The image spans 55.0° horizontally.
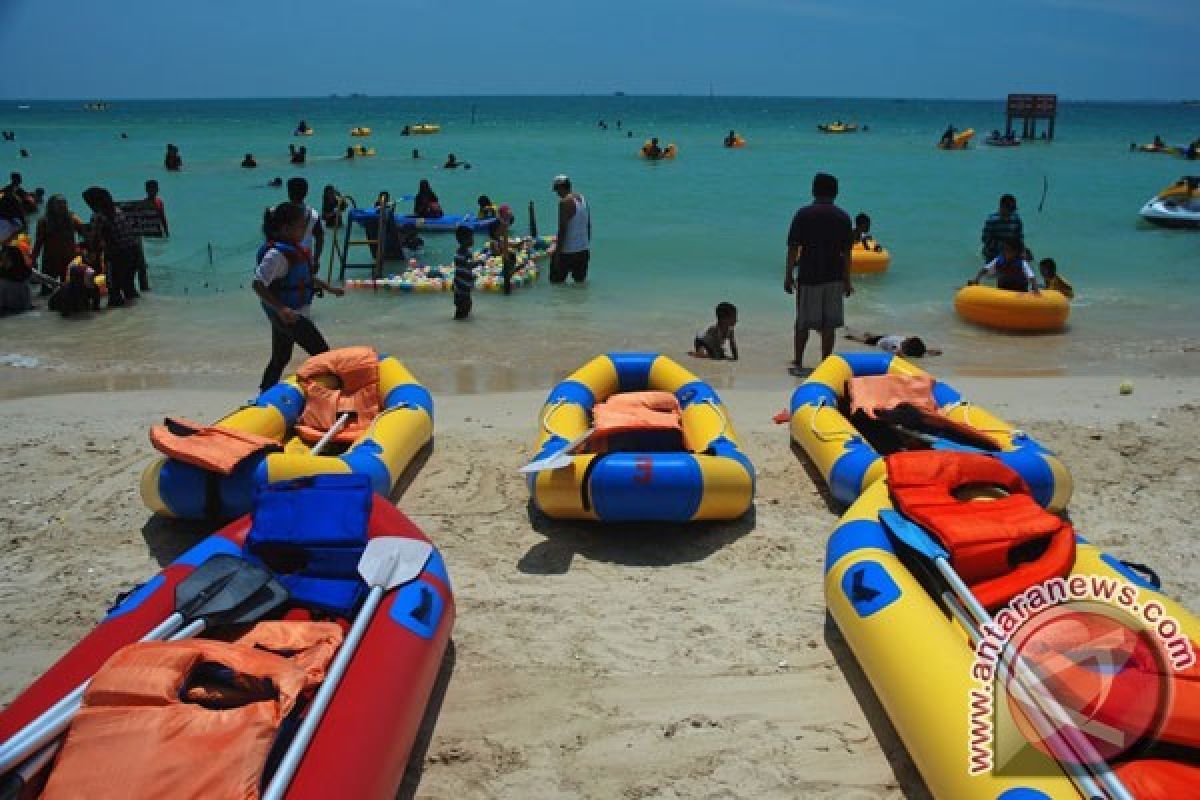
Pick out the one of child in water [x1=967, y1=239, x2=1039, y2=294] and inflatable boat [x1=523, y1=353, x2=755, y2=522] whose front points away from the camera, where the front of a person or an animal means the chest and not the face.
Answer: the inflatable boat

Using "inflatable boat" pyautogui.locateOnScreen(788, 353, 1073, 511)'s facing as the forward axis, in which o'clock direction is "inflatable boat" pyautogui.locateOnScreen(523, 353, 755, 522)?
"inflatable boat" pyautogui.locateOnScreen(523, 353, 755, 522) is roughly at 9 o'clock from "inflatable boat" pyautogui.locateOnScreen(788, 353, 1073, 511).

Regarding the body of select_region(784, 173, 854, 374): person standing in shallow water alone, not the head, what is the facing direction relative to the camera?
away from the camera

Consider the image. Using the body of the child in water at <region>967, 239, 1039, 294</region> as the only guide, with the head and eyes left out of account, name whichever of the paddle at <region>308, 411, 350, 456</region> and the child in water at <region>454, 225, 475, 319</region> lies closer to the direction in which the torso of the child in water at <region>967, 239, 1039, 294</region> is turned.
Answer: the paddle

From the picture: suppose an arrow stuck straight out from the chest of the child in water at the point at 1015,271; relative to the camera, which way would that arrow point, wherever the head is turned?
toward the camera

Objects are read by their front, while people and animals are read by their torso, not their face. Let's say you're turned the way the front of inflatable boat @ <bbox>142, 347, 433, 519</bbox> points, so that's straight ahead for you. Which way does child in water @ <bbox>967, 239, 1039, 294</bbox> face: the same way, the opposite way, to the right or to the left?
the opposite way

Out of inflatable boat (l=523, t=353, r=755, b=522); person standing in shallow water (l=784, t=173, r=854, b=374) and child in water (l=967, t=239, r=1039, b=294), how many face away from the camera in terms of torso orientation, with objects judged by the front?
2

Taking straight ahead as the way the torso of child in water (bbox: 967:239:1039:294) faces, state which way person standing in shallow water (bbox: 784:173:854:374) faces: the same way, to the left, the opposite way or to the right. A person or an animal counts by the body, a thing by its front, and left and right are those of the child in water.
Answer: the opposite way

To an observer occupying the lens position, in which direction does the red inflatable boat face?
facing away from the viewer and to the right of the viewer

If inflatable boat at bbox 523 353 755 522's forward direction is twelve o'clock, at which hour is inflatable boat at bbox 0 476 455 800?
inflatable boat at bbox 0 476 455 800 is roughly at 7 o'clock from inflatable boat at bbox 523 353 755 522.

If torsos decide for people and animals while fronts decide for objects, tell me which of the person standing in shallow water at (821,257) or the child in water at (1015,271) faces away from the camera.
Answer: the person standing in shallow water

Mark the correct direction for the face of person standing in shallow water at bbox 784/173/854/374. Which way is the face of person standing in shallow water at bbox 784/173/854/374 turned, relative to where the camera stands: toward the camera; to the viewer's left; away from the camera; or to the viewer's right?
away from the camera

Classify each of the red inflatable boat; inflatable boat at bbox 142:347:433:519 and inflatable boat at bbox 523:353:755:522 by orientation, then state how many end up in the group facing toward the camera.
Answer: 0

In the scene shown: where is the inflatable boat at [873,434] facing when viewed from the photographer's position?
facing away from the viewer and to the left of the viewer
